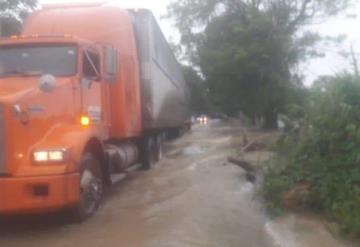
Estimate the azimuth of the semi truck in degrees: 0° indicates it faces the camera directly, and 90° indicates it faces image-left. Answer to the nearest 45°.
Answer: approximately 45°

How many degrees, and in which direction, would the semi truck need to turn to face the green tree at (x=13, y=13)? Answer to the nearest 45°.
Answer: approximately 135° to its right

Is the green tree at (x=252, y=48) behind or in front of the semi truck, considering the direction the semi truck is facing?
behind
